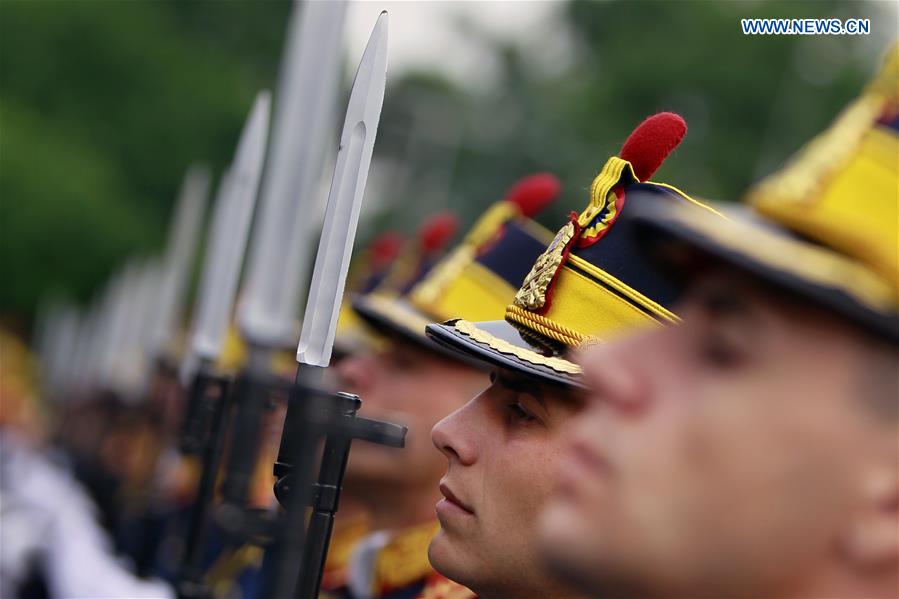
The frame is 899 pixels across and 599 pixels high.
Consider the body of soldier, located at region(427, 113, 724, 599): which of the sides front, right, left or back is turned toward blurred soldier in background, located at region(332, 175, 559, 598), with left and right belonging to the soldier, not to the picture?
right

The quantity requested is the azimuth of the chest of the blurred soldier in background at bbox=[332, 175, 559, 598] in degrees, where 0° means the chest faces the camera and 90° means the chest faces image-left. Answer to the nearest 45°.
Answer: approximately 90°

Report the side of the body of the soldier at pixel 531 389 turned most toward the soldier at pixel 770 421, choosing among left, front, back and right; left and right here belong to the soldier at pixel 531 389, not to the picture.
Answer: left

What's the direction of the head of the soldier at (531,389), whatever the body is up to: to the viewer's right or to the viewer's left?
to the viewer's left

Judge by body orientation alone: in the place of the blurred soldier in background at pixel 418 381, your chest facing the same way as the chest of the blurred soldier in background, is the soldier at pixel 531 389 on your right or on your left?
on your left

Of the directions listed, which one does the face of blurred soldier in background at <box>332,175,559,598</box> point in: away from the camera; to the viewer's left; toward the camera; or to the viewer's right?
to the viewer's left

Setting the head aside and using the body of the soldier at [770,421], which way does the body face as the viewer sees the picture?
to the viewer's left

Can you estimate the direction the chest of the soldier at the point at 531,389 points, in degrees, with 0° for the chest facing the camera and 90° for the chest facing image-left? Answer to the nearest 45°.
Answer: approximately 90°

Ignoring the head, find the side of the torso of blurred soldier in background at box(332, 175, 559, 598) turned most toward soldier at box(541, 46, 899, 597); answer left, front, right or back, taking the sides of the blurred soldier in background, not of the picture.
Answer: left
